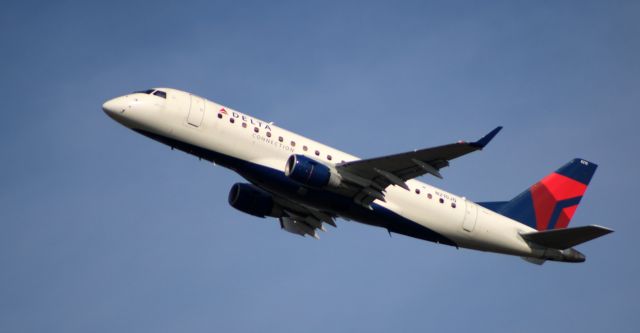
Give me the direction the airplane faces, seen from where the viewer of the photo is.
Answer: facing to the left of the viewer
